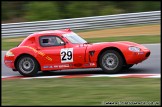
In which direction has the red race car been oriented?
to the viewer's right
